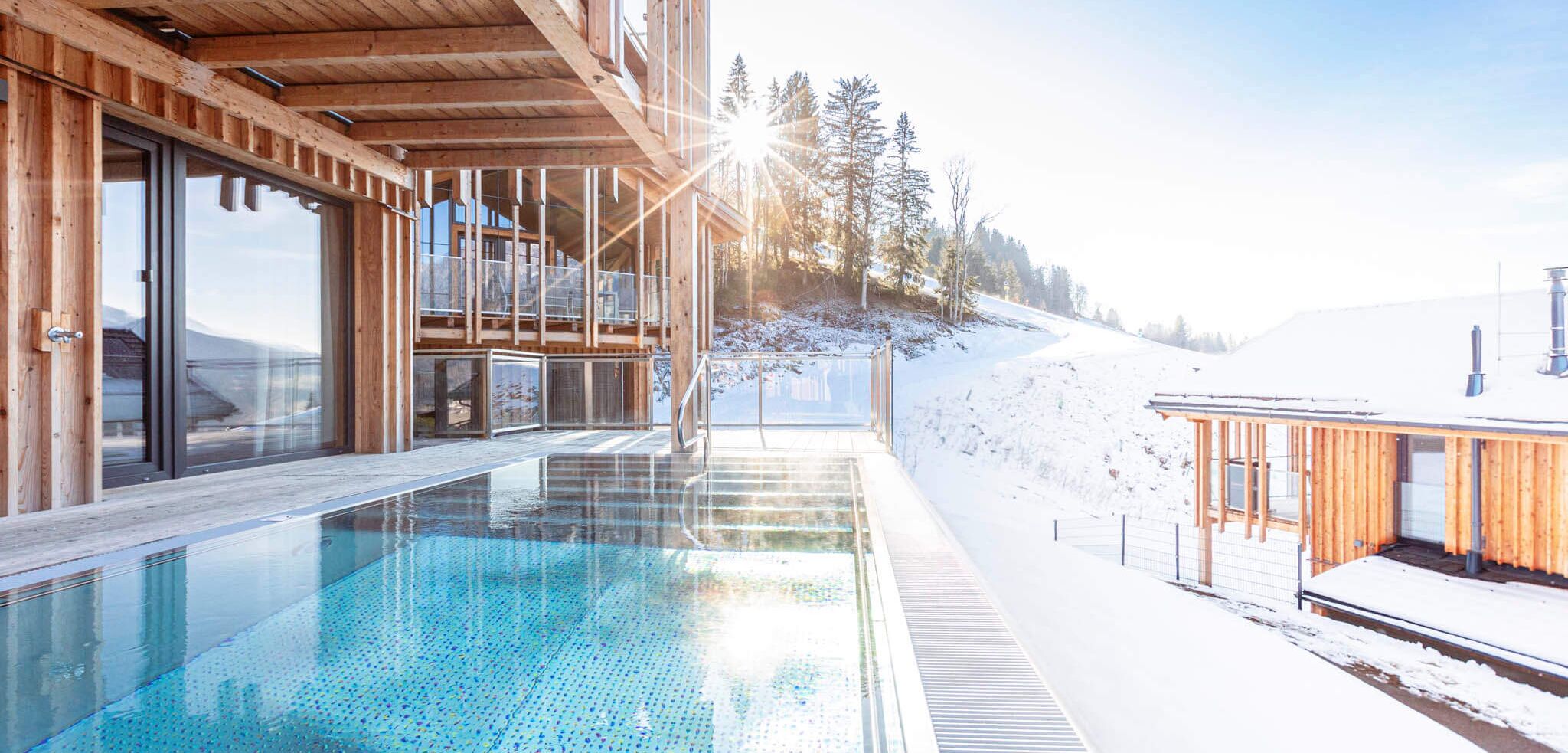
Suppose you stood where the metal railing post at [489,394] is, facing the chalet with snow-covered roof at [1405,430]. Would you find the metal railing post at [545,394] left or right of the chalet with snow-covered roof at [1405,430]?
left

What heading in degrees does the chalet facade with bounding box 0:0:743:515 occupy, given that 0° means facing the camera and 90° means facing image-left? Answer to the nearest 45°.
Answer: approximately 315°

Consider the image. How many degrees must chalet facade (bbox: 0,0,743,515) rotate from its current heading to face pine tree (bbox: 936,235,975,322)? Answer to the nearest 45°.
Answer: approximately 90° to its left

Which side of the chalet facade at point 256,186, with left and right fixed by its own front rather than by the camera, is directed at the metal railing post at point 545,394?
left

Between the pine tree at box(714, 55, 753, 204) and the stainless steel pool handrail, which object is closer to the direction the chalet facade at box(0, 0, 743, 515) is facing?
the stainless steel pool handrail

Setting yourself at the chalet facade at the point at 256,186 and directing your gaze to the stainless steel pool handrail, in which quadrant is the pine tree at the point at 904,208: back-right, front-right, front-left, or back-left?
front-left

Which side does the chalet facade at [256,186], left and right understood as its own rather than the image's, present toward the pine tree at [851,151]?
left

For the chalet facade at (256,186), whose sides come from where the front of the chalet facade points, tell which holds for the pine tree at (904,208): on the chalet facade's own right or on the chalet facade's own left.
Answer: on the chalet facade's own left

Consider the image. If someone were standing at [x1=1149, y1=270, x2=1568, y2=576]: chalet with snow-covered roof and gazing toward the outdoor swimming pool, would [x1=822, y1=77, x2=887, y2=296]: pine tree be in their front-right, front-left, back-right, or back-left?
back-right

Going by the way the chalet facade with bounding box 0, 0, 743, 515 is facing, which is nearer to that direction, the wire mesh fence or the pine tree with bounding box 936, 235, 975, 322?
the wire mesh fence

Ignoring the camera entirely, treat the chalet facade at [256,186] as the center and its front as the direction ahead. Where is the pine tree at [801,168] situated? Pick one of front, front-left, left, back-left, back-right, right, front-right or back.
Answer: left

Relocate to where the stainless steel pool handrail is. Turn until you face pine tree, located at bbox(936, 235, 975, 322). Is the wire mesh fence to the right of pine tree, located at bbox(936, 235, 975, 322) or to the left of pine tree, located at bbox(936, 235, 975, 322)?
right

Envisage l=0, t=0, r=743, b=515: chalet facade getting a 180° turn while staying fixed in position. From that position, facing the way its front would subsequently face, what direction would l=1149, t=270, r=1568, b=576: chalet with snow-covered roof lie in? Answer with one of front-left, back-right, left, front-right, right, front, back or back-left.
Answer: back-right

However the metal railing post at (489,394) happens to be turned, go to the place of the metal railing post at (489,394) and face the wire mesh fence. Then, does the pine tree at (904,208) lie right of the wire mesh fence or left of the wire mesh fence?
left
